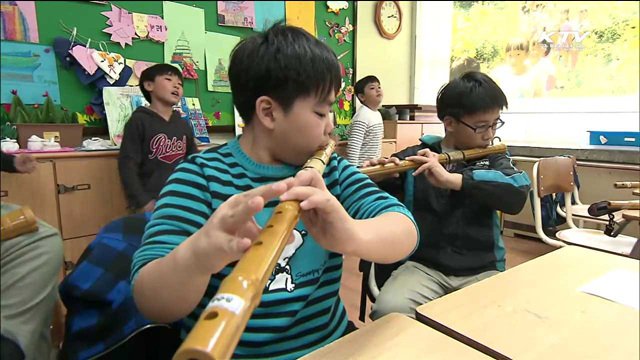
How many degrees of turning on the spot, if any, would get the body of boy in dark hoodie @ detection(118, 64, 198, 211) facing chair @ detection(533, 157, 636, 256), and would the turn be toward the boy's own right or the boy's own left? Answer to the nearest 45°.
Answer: approximately 45° to the boy's own left

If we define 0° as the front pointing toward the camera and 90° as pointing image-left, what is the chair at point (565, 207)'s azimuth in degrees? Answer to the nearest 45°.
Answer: approximately 315°

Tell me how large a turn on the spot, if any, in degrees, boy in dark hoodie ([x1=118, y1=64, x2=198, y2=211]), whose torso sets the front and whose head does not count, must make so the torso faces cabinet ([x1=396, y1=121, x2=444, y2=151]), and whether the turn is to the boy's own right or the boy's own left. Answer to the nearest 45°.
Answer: approximately 45° to the boy's own left
